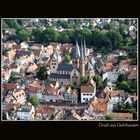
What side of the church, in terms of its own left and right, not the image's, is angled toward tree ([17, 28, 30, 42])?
front

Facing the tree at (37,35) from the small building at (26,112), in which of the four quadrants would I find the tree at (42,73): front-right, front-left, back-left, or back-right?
front-right
